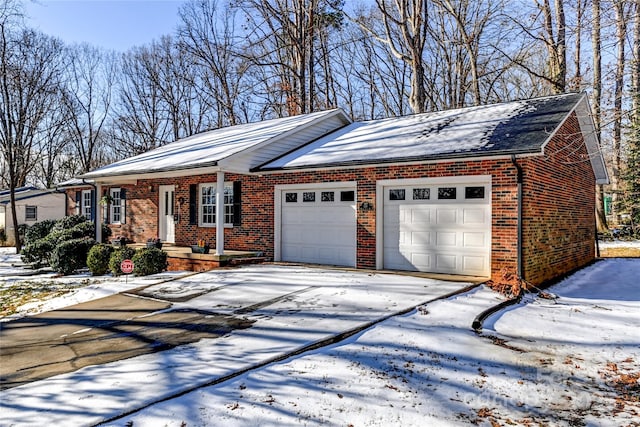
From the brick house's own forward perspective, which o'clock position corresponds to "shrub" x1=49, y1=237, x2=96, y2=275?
The shrub is roughly at 2 o'clock from the brick house.

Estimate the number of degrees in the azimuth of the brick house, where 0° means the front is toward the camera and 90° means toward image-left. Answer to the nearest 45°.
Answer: approximately 45°

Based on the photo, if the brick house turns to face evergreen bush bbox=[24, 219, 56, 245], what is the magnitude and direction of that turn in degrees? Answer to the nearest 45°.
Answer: approximately 90° to its right

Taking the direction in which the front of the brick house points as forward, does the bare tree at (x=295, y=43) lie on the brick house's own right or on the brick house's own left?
on the brick house's own right

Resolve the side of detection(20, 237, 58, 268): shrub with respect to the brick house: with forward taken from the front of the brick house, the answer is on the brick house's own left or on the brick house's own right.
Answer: on the brick house's own right

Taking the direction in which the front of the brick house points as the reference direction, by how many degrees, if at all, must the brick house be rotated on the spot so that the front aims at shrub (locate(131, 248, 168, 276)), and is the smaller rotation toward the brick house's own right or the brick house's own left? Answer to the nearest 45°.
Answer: approximately 45° to the brick house's own right

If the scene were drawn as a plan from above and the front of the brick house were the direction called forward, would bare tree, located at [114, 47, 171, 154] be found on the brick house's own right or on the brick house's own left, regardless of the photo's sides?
on the brick house's own right

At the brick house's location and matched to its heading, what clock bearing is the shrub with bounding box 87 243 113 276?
The shrub is roughly at 2 o'clock from the brick house.

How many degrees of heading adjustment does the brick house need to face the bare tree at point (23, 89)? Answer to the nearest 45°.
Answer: approximately 90° to its right

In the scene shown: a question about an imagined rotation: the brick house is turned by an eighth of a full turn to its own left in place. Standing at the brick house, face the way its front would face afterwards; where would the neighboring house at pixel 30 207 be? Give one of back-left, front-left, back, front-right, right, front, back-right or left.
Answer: back-right

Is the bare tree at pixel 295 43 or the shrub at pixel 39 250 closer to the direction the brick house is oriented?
the shrub

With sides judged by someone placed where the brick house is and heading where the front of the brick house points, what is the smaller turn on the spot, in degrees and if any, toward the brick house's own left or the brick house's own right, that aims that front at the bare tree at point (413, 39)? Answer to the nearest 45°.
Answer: approximately 135° to the brick house's own right
